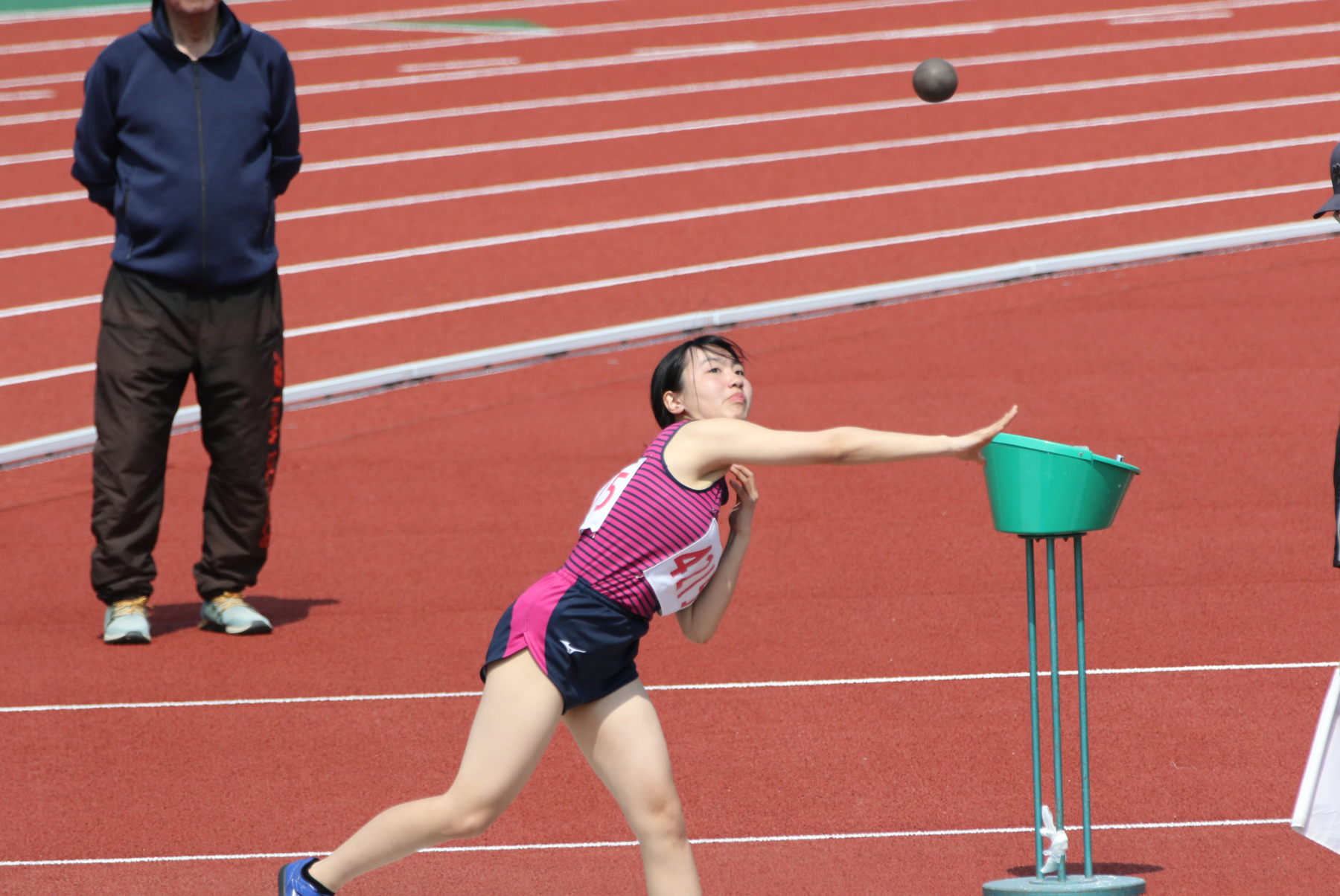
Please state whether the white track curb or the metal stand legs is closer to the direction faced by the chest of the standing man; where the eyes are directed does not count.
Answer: the metal stand legs

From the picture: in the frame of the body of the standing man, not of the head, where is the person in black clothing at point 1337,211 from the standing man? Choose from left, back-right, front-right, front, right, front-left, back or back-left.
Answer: front-left

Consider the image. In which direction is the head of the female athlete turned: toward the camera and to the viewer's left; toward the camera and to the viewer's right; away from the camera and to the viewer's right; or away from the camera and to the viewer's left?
toward the camera and to the viewer's right

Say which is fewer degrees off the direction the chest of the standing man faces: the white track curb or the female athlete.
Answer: the female athlete

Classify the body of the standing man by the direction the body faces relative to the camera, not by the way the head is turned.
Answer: toward the camera

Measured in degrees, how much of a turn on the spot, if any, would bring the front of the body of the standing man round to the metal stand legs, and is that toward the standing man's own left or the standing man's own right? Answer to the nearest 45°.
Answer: approximately 45° to the standing man's own left

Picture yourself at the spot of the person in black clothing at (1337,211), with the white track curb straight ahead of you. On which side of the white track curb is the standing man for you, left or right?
left

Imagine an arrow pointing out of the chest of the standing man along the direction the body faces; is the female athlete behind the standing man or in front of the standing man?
in front
